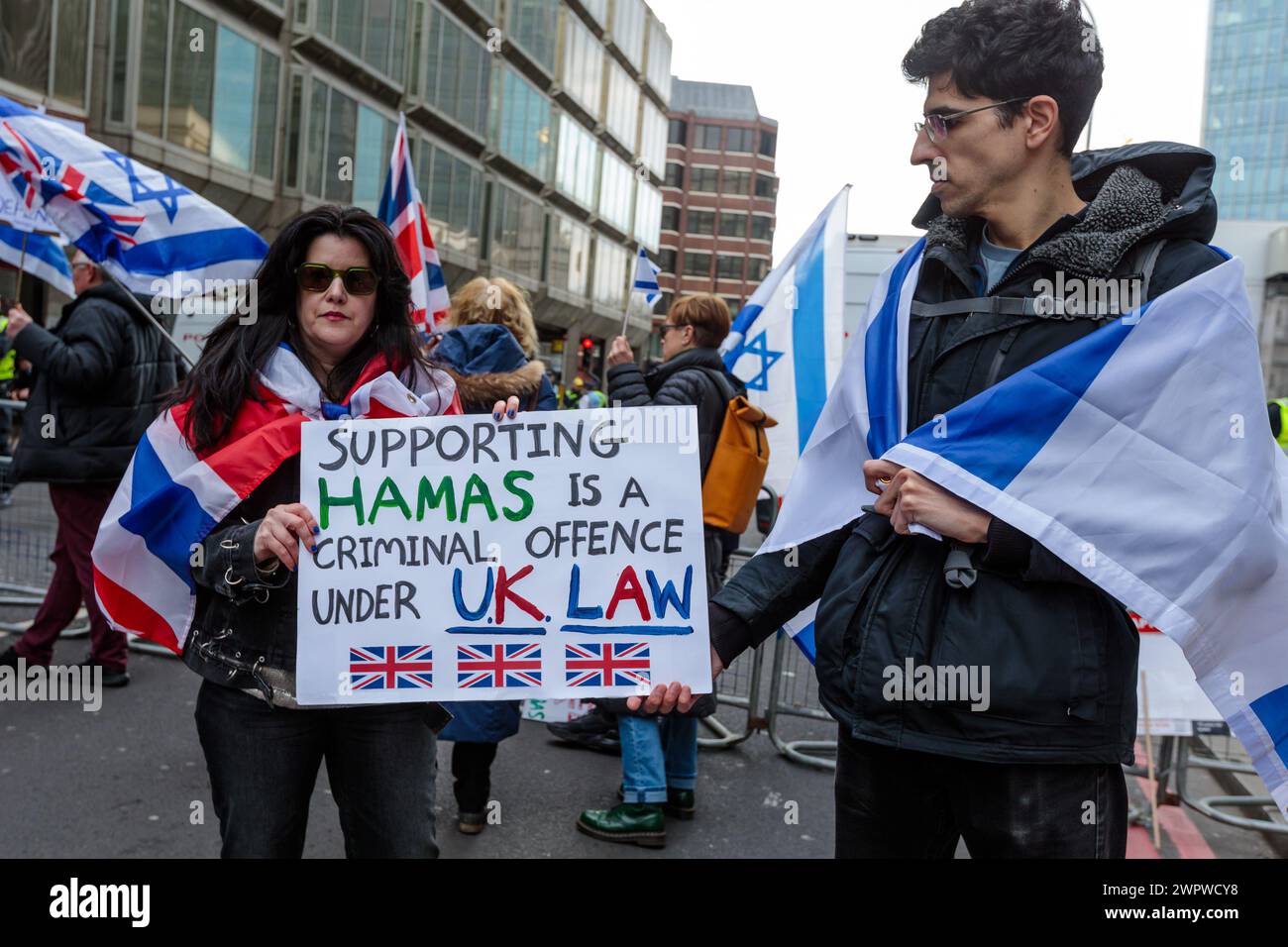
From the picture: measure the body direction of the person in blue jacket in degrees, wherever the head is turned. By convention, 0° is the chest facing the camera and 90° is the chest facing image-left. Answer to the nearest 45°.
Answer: approximately 180°

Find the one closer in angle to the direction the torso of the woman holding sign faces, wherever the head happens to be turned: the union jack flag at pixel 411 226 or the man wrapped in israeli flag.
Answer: the man wrapped in israeli flag

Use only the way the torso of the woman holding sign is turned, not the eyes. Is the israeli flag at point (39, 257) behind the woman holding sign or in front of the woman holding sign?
behind

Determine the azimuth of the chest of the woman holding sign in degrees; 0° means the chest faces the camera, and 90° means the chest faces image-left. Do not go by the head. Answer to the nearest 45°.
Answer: approximately 0°

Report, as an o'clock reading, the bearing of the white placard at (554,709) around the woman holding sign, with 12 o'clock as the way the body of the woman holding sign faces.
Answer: The white placard is roughly at 7 o'clock from the woman holding sign.

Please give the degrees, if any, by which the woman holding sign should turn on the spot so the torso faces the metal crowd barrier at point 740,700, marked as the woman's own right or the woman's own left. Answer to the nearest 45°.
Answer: approximately 135° to the woman's own left

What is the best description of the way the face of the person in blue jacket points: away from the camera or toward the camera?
away from the camera

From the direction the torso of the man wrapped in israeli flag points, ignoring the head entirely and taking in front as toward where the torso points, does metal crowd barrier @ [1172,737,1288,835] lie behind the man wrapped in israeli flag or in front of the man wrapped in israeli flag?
behind
